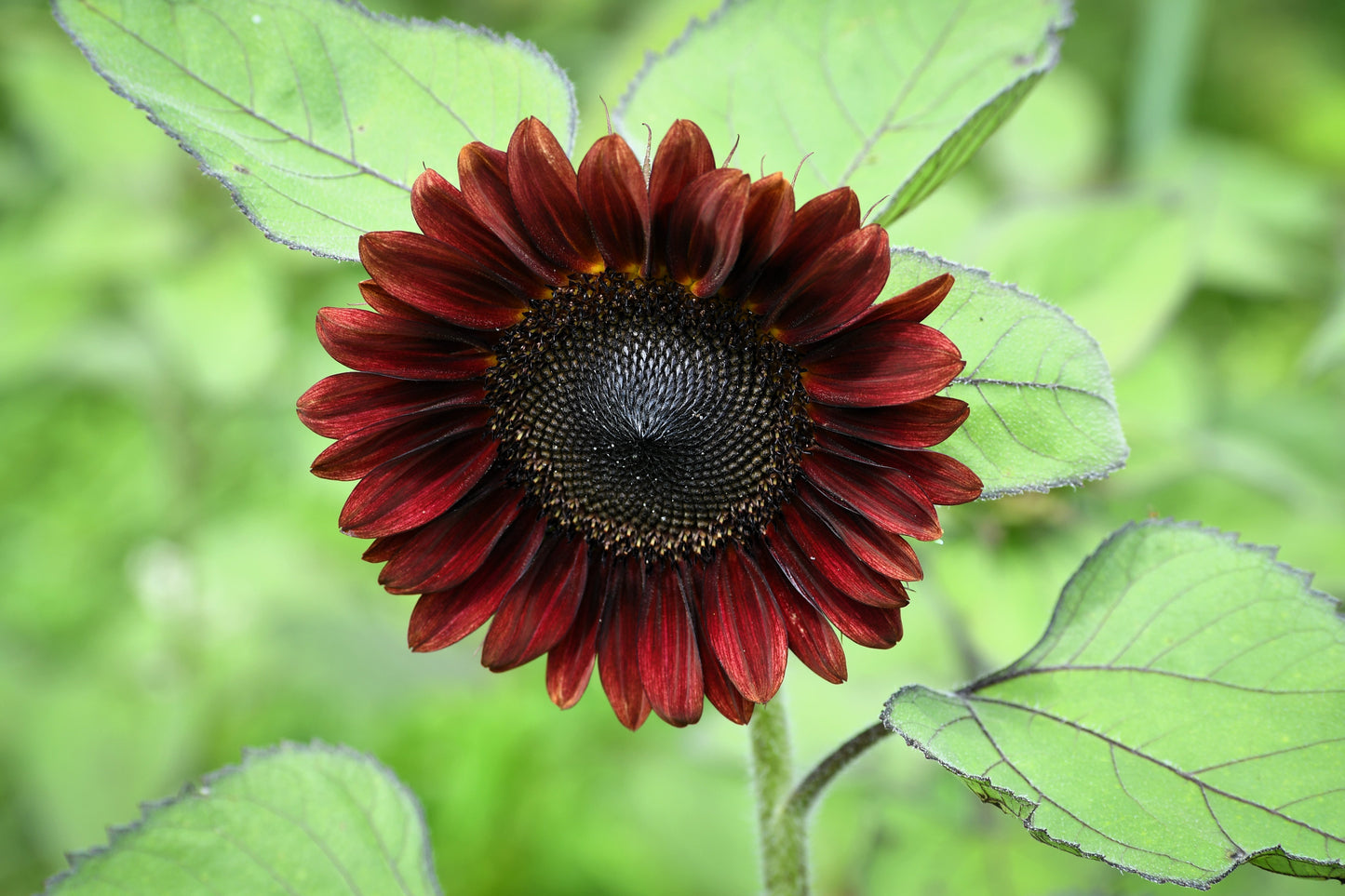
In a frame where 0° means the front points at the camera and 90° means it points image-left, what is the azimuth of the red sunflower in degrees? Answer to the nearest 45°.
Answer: approximately 0°
